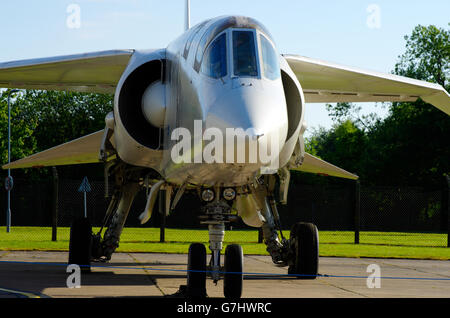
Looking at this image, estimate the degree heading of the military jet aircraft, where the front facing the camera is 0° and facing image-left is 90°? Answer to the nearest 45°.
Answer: approximately 0°

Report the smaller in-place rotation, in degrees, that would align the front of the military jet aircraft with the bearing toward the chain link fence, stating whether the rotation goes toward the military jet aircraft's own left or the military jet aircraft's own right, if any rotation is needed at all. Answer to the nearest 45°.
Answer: approximately 180°
